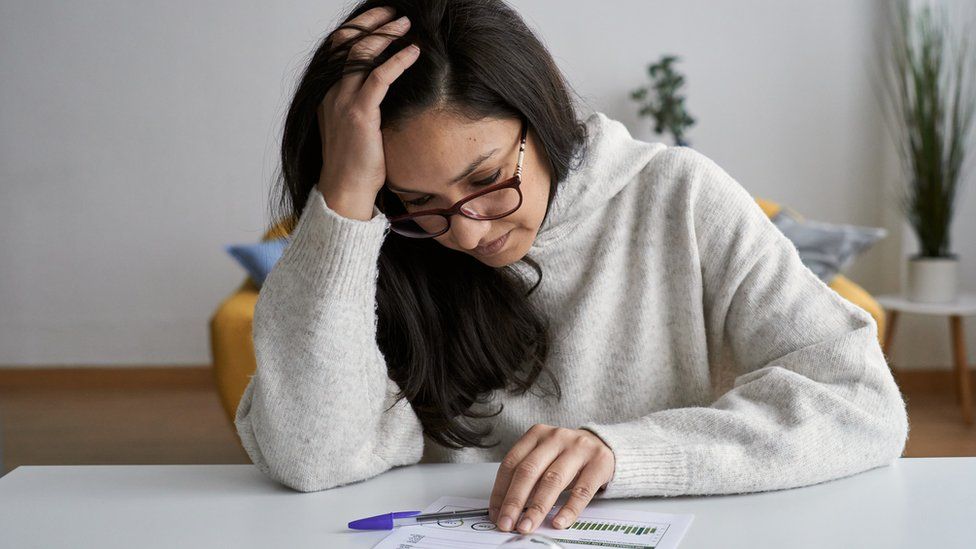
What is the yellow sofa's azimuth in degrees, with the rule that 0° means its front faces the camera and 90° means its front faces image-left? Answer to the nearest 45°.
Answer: approximately 0°

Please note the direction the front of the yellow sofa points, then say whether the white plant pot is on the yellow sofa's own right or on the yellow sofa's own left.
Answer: on the yellow sofa's own left

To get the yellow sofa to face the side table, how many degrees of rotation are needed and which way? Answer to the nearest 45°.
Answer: approximately 90° to its left

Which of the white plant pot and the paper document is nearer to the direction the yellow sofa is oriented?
the paper document

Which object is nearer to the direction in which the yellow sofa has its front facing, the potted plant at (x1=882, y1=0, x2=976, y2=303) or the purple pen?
the purple pen

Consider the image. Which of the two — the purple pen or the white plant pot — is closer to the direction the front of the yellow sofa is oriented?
the purple pen

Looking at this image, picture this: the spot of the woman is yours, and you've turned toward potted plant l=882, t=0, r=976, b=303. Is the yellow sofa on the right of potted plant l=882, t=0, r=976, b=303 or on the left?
left

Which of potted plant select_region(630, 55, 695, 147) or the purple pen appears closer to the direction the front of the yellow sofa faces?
the purple pen

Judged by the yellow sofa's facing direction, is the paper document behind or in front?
in front

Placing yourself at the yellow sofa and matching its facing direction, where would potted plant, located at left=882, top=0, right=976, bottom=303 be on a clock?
The potted plant is roughly at 8 o'clock from the yellow sofa.

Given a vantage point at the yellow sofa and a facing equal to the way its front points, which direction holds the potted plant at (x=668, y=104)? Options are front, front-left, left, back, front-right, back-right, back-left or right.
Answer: back-left

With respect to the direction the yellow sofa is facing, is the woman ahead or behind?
ahead
